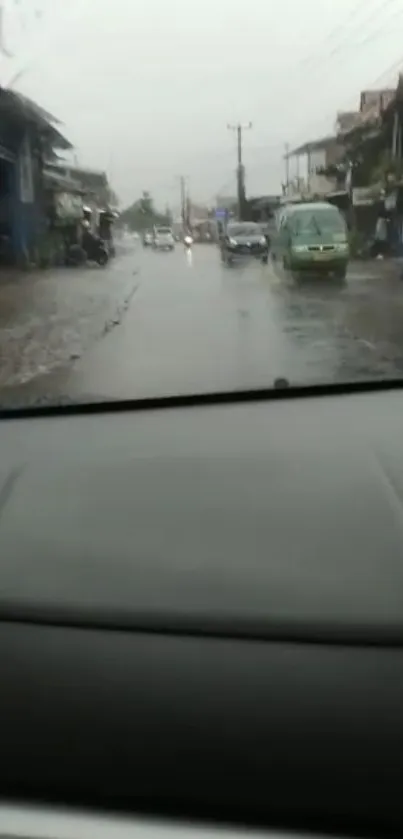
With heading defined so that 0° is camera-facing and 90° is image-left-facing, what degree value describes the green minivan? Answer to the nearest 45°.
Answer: approximately 0°

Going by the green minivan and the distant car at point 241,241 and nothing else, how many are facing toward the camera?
2

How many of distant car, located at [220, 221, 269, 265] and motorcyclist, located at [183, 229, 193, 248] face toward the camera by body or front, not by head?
2
